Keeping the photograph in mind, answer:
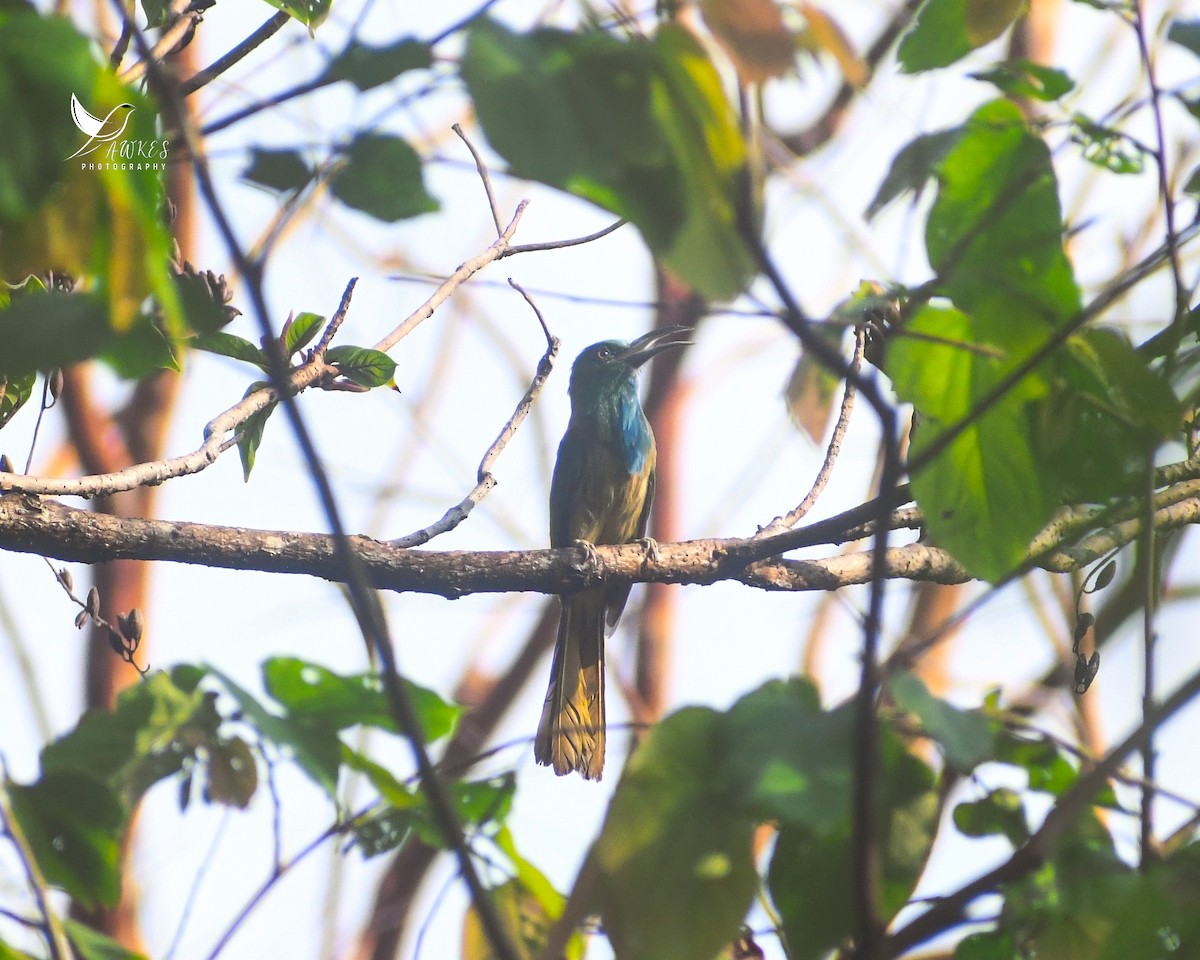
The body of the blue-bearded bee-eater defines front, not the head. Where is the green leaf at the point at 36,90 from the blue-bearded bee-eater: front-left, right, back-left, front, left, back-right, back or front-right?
front-right

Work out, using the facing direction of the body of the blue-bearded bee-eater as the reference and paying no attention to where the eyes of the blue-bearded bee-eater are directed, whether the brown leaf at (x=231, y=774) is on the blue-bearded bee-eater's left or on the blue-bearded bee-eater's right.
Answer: on the blue-bearded bee-eater's right

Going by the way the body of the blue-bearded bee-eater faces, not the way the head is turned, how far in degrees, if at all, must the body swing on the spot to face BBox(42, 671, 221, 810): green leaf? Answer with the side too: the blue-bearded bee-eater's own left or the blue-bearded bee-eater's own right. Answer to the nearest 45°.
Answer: approximately 45° to the blue-bearded bee-eater's own right

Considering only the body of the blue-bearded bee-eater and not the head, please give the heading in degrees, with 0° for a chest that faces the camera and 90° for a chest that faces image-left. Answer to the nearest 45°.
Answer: approximately 315°

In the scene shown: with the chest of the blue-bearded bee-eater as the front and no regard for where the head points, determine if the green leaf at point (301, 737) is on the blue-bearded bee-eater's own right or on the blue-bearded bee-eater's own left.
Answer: on the blue-bearded bee-eater's own right

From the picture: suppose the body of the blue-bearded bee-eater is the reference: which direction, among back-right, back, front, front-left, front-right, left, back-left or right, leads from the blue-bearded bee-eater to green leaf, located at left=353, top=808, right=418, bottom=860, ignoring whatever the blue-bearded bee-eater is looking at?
front-right

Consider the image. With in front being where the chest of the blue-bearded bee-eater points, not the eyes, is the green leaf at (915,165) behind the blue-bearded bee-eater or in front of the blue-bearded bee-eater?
in front

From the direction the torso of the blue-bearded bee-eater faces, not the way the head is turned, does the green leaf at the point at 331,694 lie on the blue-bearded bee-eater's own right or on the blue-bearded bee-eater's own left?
on the blue-bearded bee-eater's own right

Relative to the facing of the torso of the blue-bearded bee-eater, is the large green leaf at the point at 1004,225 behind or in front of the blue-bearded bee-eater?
in front

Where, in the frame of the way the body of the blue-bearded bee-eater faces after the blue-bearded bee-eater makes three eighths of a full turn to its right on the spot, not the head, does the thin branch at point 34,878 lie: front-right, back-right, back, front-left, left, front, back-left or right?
left
